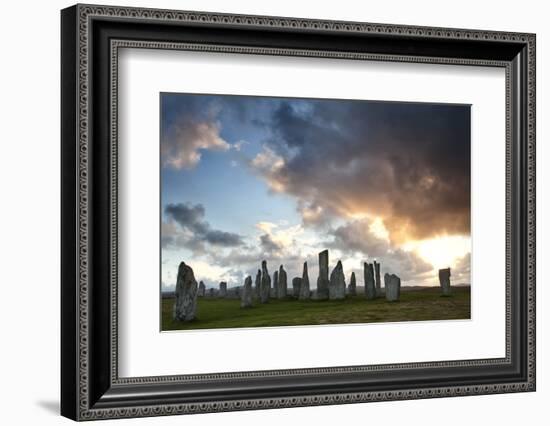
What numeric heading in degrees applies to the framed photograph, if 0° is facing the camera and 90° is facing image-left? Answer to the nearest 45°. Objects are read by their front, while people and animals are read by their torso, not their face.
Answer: approximately 315°

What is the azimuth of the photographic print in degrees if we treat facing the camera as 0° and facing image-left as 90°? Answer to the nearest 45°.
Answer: approximately 315°
